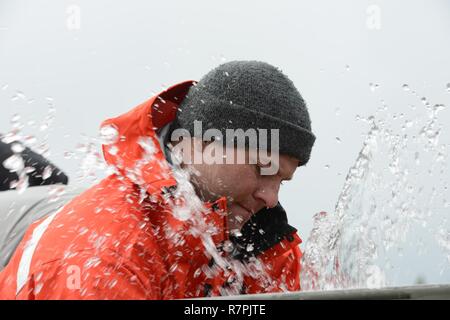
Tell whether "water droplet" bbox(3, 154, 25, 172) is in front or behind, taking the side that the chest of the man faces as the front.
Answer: behind

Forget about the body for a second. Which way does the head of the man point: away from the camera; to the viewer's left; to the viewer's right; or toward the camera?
to the viewer's right

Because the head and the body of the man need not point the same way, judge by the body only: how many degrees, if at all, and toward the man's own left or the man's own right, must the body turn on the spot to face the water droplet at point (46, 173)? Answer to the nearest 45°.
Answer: approximately 180°

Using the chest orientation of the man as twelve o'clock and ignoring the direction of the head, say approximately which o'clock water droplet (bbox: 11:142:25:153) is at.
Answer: The water droplet is roughly at 6 o'clock from the man.
